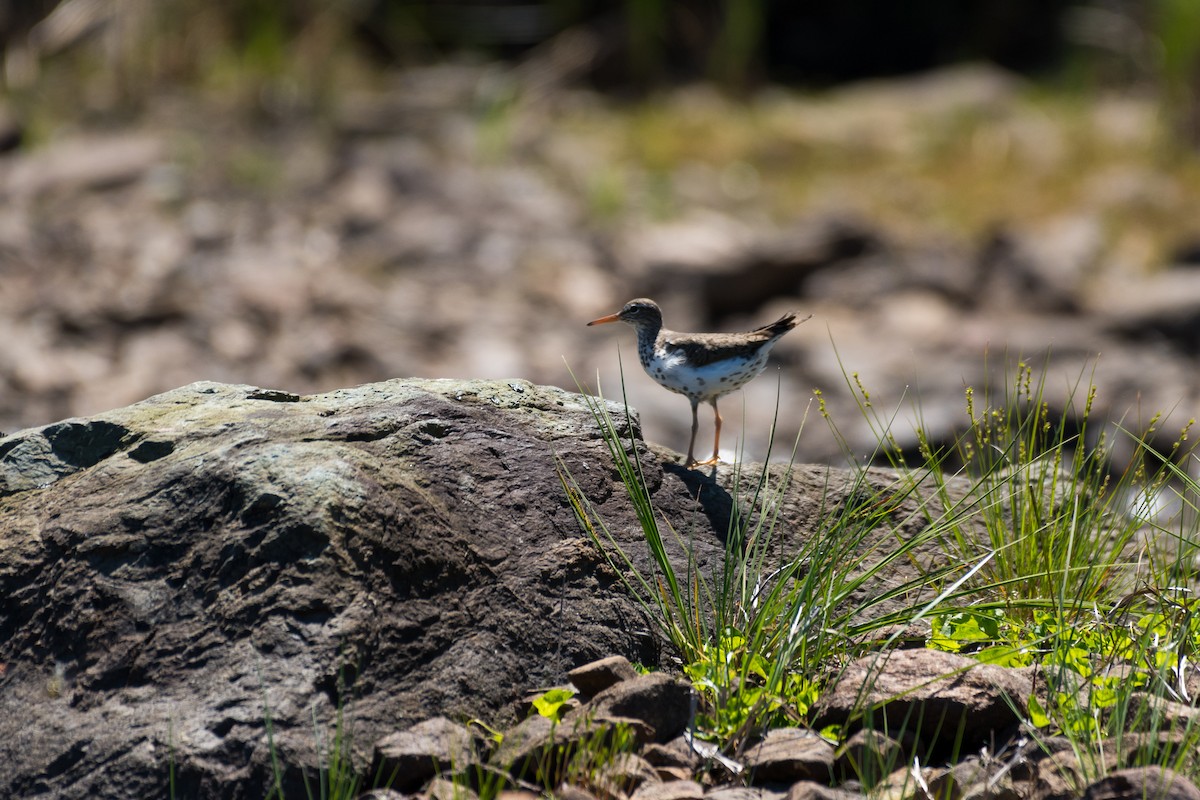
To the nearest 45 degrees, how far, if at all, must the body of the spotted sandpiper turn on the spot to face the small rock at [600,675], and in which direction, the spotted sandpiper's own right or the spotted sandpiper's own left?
approximately 90° to the spotted sandpiper's own left

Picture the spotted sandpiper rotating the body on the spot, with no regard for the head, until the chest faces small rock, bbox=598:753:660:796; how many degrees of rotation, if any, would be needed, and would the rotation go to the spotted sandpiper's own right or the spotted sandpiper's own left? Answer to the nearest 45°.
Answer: approximately 90° to the spotted sandpiper's own left

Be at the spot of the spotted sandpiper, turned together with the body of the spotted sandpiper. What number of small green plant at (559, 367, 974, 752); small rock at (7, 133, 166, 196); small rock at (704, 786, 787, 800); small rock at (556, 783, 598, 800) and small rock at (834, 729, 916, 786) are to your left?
4

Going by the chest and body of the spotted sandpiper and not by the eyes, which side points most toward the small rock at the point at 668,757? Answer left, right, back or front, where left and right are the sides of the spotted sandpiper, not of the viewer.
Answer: left

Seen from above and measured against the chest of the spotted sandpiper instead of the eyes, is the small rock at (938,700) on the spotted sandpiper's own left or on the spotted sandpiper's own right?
on the spotted sandpiper's own left

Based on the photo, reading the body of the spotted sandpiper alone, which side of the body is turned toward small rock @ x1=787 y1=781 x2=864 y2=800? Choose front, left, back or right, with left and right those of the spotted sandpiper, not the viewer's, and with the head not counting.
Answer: left

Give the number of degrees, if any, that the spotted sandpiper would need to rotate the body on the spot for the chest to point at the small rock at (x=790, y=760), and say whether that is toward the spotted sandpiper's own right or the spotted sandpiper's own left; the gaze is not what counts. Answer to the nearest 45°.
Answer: approximately 90° to the spotted sandpiper's own left

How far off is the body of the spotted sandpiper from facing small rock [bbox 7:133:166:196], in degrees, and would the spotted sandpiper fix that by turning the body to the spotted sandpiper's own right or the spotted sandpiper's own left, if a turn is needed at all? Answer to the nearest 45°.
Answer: approximately 45° to the spotted sandpiper's own right

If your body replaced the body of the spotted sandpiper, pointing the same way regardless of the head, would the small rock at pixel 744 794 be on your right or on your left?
on your left

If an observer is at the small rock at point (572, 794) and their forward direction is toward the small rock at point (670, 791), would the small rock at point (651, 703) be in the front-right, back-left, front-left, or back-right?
front-left

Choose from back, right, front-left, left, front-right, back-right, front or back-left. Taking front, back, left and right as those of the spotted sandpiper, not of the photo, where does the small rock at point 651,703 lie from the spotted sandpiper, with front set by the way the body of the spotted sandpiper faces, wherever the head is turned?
left

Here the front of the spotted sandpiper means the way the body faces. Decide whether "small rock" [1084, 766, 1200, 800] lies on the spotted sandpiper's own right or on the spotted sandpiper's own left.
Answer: on the spotted sandpiper's own left

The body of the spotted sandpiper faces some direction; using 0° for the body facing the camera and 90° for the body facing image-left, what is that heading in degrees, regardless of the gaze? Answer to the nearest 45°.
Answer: approximately 90°
